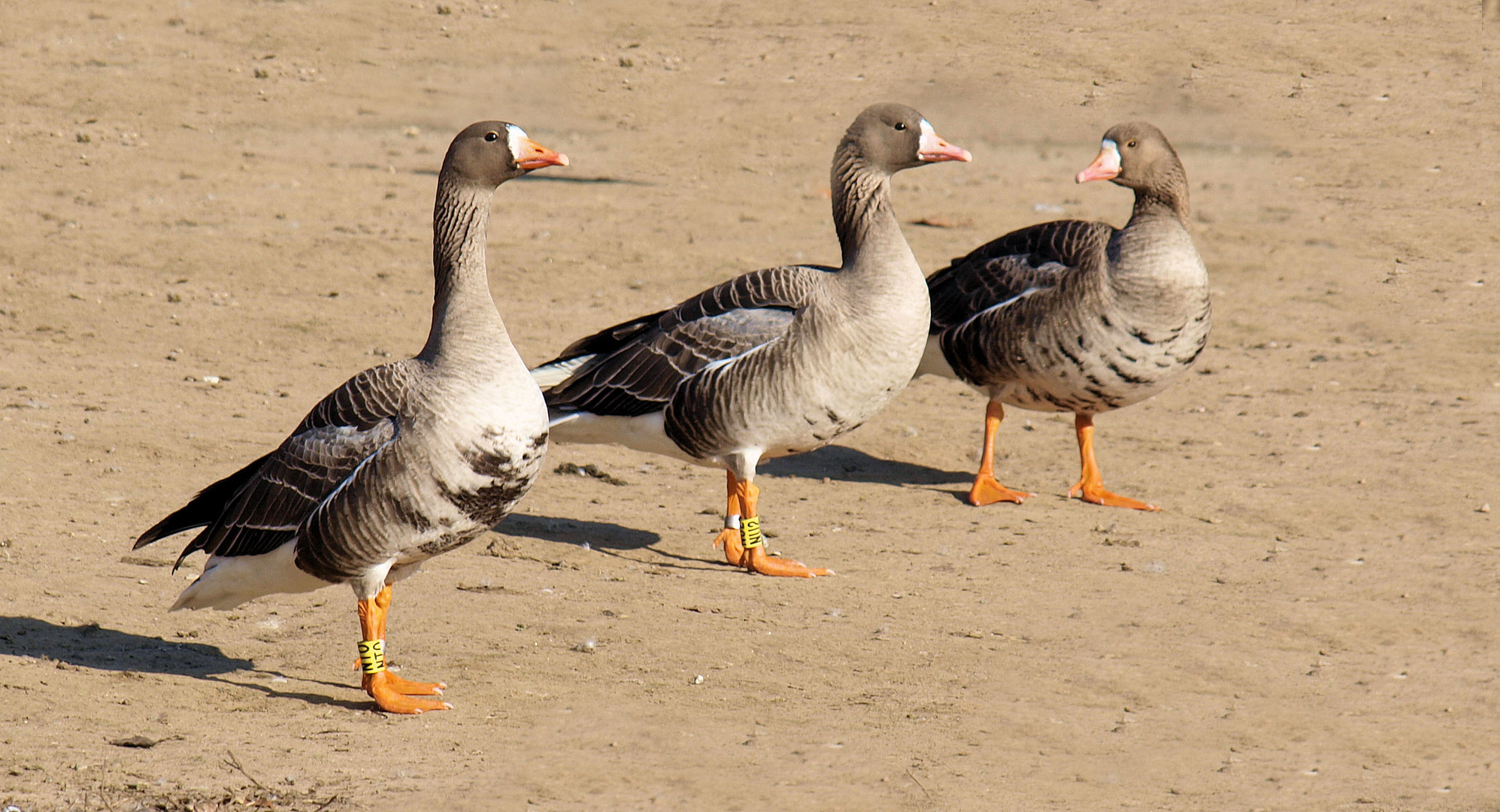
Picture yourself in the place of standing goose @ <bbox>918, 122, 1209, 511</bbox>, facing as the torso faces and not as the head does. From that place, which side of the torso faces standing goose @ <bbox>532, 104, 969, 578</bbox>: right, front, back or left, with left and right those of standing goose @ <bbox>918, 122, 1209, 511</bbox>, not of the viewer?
right

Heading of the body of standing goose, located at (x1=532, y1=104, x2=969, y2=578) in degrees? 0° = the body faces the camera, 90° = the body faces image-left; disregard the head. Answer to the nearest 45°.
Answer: approximately 270°

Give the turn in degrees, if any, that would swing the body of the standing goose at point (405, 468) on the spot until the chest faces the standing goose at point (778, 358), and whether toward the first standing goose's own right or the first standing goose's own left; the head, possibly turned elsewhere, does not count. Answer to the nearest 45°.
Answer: approximately 45° to the first standing goose's own left

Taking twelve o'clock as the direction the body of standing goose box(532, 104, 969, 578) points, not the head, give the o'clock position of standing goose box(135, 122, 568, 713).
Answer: standing goose box(135, 122, 568, 713) is roughly at 4 o'clock from standing goose box(532, 104, 969, 578).

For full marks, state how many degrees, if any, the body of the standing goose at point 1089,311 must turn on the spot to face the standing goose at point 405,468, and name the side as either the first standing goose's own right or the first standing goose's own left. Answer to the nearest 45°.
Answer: approximately 90° to the first standing goose's own right

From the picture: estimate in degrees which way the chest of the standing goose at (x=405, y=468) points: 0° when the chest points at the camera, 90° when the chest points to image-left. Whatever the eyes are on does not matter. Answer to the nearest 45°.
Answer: approximately 270°

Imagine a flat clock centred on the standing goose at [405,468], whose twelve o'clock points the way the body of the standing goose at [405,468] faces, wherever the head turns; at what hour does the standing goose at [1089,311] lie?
the standing goose at [1089,311] is roughly at 11 o'clock from the standing goose at [405,468].

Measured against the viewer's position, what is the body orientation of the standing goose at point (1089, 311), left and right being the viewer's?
facing the viewer and to the right of the viewer

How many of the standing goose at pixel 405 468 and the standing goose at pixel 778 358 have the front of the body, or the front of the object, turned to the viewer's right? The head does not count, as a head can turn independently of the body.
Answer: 2

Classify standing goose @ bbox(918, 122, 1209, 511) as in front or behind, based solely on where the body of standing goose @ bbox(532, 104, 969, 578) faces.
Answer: in front

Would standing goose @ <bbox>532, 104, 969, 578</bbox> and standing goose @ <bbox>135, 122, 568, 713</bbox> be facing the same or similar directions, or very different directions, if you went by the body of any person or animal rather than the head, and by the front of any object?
same or similar directions
